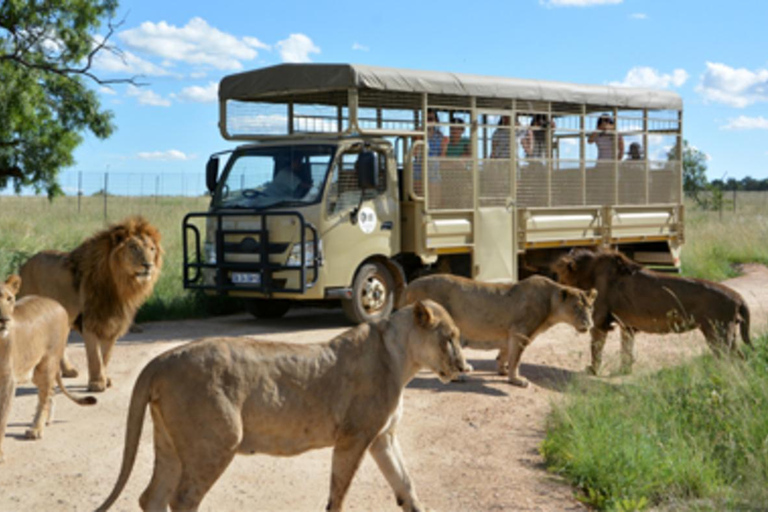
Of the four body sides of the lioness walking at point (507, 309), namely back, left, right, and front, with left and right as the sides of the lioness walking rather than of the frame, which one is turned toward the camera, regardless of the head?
right

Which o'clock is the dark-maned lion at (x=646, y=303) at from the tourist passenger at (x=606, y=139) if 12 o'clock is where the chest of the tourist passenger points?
The dark-maned lion is roughly at 12 o'clock from the tourist passenger.

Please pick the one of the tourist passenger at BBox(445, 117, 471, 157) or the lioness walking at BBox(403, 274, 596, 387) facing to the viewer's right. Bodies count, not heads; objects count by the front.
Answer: the lioness walking

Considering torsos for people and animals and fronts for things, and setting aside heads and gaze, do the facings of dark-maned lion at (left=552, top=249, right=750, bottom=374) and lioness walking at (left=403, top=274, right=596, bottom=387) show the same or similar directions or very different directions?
very different directions

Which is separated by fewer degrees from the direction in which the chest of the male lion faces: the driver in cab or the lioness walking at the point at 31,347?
the lioness walking

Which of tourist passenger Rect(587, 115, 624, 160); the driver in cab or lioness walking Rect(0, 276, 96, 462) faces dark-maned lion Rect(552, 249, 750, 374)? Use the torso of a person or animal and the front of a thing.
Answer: the tourist passenger

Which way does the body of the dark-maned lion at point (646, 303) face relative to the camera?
to the viewer's left

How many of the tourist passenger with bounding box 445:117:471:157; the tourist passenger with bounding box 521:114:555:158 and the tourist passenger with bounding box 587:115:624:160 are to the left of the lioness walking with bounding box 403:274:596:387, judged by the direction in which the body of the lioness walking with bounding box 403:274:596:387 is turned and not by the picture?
3

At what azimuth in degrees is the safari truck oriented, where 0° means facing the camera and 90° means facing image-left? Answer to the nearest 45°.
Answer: approximately 45°

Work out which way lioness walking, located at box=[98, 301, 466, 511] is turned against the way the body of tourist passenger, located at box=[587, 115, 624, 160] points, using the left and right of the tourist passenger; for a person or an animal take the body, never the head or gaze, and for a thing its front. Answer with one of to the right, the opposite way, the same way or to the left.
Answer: to the left

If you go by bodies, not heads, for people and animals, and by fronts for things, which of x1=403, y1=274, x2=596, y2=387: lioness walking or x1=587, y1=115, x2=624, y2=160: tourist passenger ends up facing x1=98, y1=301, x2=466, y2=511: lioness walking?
the tourist passenger

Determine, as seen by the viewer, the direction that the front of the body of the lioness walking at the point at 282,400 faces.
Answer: to the viewer's right

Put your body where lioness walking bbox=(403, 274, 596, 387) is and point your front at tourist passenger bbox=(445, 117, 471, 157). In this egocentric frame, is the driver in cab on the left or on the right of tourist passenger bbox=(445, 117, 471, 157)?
left
